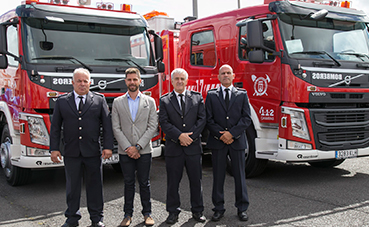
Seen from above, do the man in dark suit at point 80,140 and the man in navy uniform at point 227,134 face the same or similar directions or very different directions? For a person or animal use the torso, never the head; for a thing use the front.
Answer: same or similar directions

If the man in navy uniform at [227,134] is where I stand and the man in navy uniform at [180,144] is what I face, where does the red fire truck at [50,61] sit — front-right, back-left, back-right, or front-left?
front-right

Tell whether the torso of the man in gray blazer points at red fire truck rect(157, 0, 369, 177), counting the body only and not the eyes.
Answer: no

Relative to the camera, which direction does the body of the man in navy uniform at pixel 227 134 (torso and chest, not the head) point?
toward the camera

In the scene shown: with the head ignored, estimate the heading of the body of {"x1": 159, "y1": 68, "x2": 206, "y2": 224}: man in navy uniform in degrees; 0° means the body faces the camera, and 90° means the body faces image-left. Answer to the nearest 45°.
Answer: approximately 0°

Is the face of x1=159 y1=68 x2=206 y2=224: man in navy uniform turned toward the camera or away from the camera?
toward the camera

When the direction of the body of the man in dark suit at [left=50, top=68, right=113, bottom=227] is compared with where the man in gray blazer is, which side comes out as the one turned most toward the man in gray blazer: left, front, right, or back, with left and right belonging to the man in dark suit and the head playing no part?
left

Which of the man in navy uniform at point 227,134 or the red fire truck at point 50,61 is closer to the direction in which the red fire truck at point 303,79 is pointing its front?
the man in navy uniform

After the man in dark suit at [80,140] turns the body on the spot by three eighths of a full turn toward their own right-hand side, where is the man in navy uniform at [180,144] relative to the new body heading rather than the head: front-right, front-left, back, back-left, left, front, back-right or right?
back-right

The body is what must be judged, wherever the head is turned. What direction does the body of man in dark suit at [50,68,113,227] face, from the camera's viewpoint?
toward the camera

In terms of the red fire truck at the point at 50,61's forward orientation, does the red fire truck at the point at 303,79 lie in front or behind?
in front

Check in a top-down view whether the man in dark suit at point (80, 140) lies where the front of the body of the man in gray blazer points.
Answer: no

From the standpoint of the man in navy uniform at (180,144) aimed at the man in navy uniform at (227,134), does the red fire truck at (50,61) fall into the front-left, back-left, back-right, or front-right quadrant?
back-left

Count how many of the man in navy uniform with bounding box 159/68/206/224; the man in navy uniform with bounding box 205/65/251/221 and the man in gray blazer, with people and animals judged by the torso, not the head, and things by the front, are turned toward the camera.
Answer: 3

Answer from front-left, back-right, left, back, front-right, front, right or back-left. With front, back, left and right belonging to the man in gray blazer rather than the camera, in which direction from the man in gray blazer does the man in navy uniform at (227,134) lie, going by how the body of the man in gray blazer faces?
left

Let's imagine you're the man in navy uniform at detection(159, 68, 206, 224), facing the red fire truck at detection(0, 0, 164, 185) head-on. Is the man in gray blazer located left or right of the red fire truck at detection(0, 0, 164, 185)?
left

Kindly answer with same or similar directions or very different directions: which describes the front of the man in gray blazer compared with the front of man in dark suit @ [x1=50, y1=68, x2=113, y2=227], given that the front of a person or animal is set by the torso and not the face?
same or similar directions

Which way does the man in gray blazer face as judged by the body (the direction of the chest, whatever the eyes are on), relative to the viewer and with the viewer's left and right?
facing the viewer

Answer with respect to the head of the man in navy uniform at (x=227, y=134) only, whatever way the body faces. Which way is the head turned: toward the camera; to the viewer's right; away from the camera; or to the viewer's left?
toward the camera

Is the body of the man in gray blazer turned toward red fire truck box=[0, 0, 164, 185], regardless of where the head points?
no
